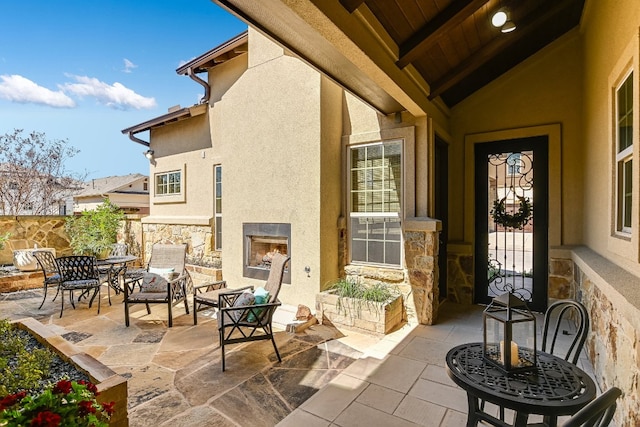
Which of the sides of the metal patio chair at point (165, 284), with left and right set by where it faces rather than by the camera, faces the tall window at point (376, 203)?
left

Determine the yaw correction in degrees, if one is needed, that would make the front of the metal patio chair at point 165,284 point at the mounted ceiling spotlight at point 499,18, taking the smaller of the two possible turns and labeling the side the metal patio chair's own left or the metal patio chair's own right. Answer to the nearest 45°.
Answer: approximately 90° to the metal patio chair's own left

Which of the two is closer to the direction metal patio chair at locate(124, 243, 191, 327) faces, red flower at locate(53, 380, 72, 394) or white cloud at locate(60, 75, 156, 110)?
the red flower

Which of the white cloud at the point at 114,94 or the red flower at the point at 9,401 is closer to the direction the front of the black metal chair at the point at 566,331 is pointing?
the red flower

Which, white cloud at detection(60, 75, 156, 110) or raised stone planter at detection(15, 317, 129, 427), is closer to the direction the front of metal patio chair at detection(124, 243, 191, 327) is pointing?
the raised stone planter

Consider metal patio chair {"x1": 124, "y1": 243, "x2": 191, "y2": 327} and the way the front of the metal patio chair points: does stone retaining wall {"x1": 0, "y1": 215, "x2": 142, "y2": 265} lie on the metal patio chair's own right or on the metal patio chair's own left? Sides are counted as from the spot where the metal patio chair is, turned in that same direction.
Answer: on the metal patio chair's own right

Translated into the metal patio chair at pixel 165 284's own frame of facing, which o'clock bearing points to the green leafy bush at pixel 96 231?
The green leafy bush is roughly at 4 o'clock from the metal patio chair.

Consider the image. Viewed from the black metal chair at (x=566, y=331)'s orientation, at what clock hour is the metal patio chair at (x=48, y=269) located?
The metal patio chair is roughly at 1 o'clock from the black metal chair.

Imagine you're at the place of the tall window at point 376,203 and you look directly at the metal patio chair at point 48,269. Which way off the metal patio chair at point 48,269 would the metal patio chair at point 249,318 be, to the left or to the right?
left

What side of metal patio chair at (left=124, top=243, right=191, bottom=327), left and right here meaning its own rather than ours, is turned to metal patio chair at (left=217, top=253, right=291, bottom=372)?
left

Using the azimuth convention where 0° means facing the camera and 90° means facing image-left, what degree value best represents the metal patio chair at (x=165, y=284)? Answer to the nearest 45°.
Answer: approximately 45°
